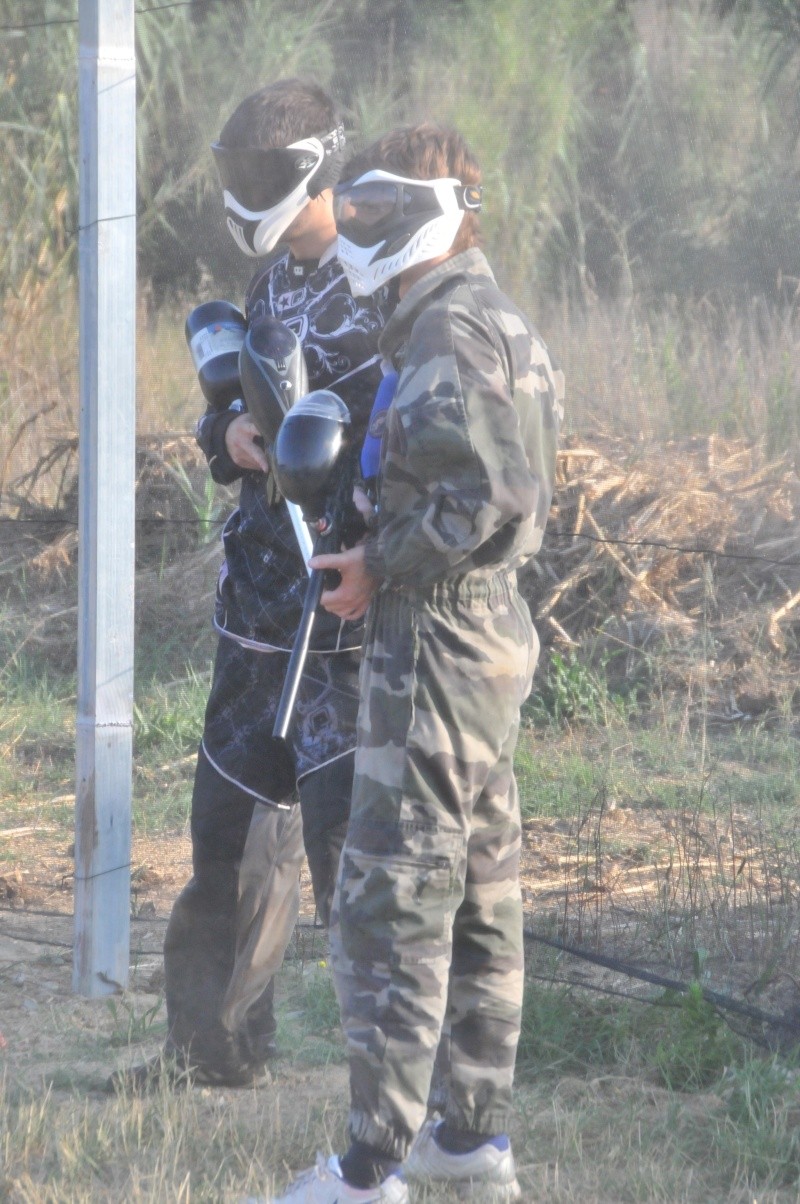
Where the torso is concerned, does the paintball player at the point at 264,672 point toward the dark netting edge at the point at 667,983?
no

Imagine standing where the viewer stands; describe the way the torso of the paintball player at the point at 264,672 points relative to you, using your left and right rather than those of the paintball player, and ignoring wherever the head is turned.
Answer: facing the viewer and to the left of the viewer

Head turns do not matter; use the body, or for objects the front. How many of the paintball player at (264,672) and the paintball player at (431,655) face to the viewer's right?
0

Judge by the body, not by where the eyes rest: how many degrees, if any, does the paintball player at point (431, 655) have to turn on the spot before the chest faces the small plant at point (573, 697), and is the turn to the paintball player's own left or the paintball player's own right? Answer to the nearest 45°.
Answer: approximately 90° to the paintball player's own right

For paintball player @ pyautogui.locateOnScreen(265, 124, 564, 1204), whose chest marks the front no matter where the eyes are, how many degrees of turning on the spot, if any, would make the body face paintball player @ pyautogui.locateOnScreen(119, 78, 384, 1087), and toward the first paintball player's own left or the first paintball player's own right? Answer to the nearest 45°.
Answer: approximately 45° to the first paintball player's own right

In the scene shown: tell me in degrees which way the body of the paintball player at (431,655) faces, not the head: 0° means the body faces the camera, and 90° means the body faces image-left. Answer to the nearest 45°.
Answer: approximately 90°

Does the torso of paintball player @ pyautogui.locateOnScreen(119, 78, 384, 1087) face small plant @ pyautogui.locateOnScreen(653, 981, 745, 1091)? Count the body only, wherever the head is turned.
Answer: no
